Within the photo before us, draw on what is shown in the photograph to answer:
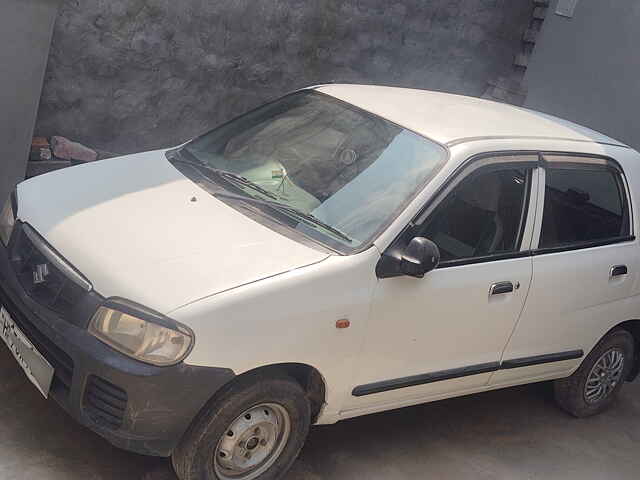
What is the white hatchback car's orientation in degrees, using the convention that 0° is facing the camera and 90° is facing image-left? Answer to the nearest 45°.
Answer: approximately 45°
